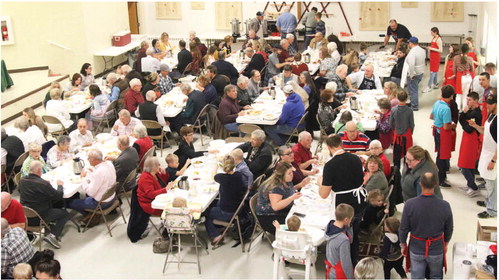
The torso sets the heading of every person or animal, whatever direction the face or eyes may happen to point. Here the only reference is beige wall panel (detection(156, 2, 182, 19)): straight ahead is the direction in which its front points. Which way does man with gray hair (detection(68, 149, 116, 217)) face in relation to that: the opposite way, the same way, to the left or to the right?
to the right

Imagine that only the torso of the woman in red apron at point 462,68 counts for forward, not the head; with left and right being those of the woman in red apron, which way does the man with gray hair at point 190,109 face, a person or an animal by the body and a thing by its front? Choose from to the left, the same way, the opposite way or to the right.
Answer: to the left

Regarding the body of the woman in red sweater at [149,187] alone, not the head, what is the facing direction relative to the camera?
to the viewer's right

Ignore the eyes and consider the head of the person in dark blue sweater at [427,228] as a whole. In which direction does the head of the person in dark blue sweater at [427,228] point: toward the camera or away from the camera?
away from the camera

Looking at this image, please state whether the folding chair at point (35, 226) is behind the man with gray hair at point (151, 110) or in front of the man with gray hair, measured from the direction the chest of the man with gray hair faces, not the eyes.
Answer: behind

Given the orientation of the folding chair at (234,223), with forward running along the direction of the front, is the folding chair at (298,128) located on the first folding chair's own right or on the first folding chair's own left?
on the first folding chair's own right

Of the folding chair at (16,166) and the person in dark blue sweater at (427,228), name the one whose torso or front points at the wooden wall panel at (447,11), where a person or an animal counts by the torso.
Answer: the person in dark blue sweater

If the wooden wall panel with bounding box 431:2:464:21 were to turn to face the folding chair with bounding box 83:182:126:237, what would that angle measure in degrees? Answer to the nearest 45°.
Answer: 0° — it already faces it
